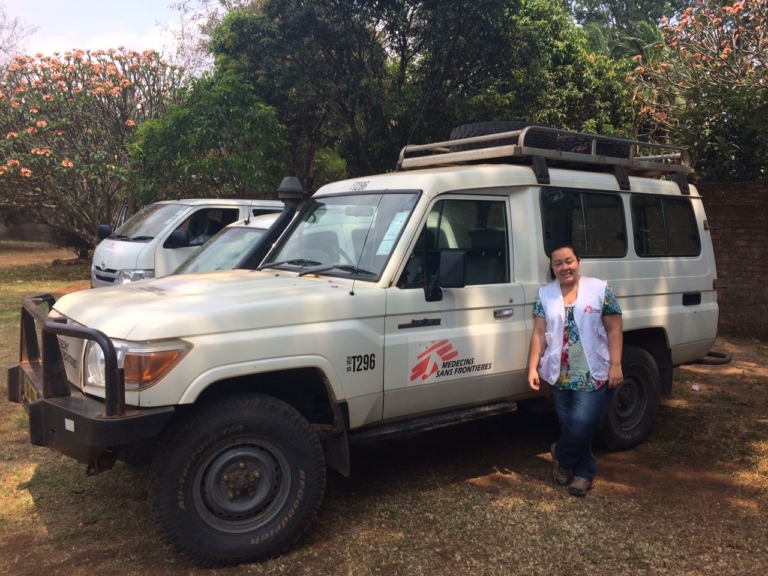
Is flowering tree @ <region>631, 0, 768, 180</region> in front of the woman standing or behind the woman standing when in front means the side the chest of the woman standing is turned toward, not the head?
behind

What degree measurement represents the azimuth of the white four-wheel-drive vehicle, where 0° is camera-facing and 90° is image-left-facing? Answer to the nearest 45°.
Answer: approximately 45°

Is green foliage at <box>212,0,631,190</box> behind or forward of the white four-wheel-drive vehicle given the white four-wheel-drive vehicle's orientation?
behind

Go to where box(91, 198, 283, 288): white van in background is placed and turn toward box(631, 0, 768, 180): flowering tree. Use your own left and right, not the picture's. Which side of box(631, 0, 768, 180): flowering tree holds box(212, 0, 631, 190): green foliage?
left

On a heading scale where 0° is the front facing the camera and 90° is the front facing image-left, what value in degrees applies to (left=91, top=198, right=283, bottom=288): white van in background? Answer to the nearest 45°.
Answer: approximately 45°

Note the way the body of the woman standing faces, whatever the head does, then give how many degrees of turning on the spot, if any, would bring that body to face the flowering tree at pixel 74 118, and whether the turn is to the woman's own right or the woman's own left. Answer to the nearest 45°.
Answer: approximately 135° to the woman's own right

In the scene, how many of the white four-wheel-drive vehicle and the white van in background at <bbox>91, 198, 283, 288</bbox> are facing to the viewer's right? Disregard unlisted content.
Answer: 0

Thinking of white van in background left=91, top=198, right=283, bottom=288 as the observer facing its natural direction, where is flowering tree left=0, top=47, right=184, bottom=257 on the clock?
The flowering tree is roughly at 4 o'clock from the white van in background.
